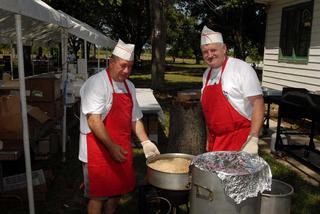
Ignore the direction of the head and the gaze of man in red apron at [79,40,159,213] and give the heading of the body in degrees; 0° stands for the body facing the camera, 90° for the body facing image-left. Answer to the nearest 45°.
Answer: approximately 315°

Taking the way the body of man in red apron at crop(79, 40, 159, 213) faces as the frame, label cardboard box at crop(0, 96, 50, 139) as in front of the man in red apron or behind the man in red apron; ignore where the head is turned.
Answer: behind

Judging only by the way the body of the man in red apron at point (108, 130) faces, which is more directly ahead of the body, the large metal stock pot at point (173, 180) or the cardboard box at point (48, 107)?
the large metal stock pot

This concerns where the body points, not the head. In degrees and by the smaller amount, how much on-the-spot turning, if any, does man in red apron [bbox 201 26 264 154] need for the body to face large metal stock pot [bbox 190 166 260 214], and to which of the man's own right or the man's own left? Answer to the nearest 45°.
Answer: approximately 45° to the man's own left

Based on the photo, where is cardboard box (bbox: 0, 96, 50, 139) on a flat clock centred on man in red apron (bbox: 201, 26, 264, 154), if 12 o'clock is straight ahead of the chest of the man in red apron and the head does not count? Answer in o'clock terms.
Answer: The cardboard box is roughly at 2 o'clock from the man in red apron.

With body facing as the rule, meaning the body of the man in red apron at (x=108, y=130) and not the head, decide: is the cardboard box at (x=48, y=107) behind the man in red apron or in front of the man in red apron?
behind

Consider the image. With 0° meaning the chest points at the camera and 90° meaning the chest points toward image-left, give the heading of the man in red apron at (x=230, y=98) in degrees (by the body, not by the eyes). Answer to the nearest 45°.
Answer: approximately 45°

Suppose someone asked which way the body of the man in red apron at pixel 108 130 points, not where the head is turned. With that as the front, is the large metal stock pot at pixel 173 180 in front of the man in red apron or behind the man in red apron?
in front

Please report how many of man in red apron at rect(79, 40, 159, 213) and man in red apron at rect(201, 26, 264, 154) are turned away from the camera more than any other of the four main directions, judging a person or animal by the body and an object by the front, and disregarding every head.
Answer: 0

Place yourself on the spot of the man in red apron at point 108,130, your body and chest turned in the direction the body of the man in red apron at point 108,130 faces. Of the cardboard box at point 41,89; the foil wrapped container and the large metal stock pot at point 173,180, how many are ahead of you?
2

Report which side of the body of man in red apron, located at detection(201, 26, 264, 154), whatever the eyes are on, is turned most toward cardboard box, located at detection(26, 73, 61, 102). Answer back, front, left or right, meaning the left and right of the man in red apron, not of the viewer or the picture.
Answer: right

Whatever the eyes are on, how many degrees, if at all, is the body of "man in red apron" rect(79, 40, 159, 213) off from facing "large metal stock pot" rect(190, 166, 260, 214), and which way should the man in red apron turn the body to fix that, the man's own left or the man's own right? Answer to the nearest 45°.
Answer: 0° — they already face it

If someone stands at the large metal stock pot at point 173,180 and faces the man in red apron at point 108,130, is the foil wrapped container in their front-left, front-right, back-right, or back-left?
back-right

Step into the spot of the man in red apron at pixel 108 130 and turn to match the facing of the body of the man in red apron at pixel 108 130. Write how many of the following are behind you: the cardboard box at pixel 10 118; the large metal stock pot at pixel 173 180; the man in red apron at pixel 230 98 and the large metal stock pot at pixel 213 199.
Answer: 1
